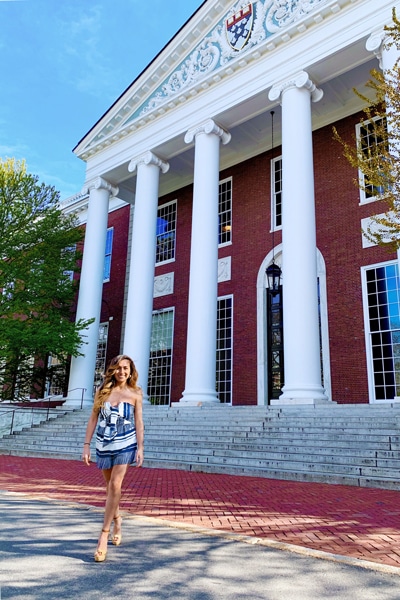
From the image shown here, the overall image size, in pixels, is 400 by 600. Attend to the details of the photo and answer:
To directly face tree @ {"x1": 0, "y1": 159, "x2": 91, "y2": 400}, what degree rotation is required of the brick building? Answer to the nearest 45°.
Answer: approximately 45° to its right

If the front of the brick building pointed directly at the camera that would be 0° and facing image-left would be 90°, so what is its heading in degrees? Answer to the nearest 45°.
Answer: approximately 45°

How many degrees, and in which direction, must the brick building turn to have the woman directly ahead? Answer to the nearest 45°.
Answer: approximately 45° to its left
